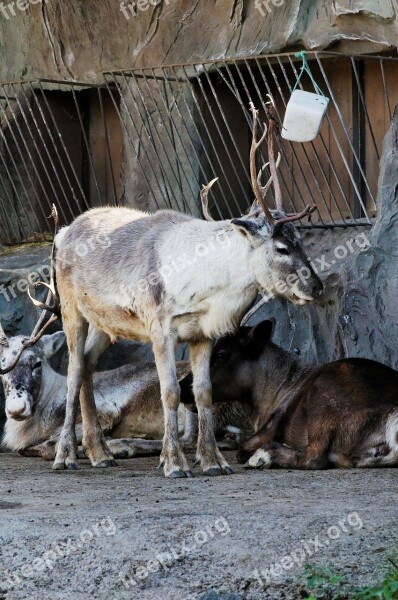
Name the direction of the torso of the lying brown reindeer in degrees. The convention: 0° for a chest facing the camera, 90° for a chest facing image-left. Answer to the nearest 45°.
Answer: approximately 90°

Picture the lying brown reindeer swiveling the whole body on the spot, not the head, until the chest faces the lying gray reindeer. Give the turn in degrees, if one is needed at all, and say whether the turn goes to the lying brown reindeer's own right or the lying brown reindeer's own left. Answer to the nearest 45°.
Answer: approximately 45° to the lying brown reindeer's own right

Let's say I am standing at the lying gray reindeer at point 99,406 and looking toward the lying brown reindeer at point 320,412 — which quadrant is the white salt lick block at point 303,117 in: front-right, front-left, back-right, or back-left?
front-left

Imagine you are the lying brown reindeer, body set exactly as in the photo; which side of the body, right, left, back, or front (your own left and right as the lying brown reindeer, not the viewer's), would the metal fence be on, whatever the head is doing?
right
